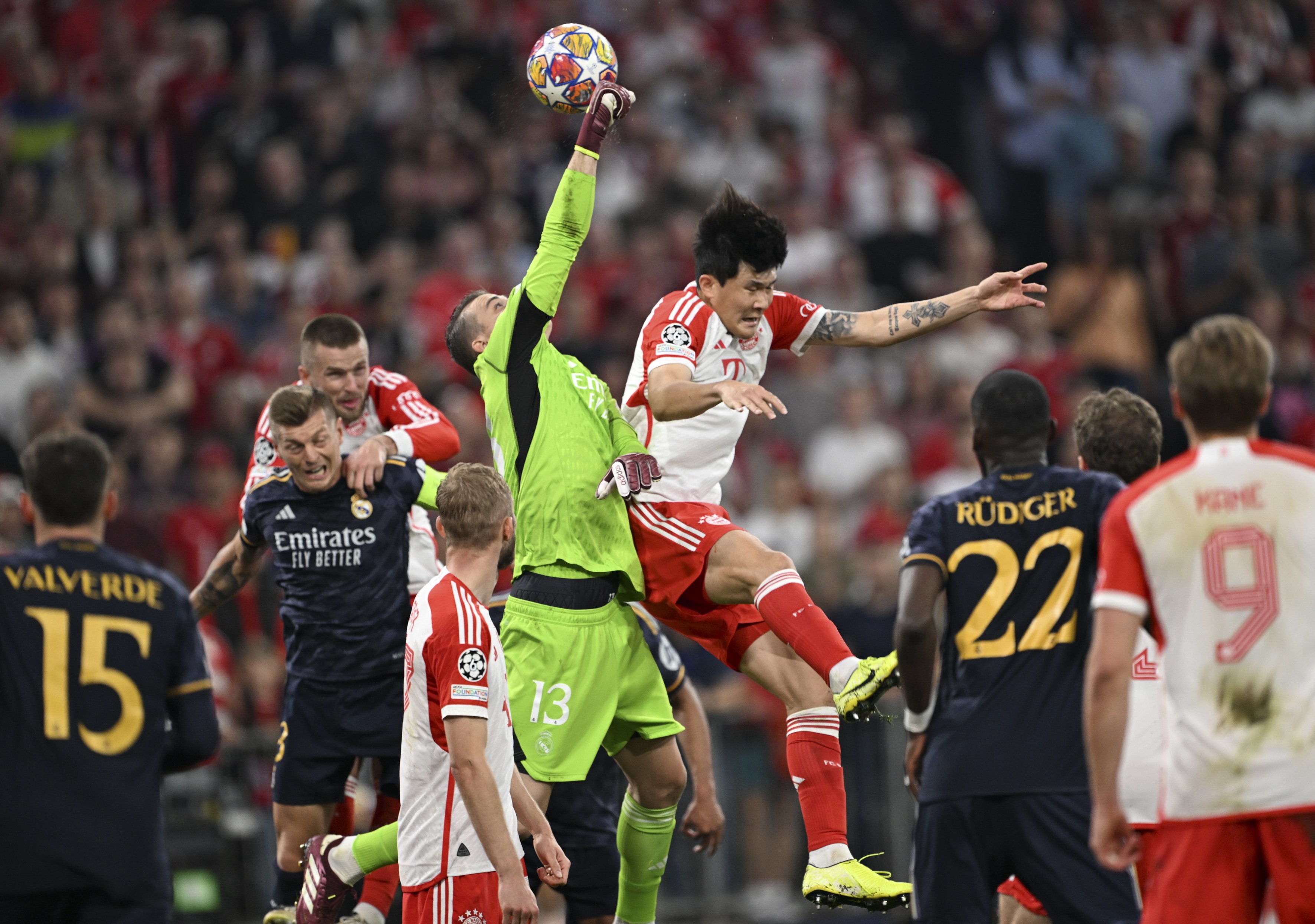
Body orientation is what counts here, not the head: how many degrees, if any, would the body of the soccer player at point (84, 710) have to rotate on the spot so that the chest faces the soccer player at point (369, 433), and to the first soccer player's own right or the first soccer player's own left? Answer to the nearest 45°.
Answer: approximately 45° to the first soccer player's own right

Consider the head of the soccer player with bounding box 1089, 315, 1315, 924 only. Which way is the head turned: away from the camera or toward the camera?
away from the camera

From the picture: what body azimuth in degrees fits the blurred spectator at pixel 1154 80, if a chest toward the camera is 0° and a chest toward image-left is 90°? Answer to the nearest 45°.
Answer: approximately 0°

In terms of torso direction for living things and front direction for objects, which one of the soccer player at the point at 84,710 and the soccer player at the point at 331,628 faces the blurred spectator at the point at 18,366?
the soccer player at the point at 84,710

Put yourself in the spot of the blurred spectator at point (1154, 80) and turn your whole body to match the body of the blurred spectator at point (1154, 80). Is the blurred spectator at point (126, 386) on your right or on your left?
on your right

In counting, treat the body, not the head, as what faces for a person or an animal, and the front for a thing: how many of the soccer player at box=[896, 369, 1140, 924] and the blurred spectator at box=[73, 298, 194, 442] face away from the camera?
1

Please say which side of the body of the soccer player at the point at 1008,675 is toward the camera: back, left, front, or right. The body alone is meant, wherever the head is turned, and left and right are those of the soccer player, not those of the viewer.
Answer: back

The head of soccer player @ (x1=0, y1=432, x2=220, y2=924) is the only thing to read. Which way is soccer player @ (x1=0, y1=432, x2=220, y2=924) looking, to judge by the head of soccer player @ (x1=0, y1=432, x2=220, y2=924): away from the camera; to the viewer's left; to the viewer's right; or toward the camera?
away from the camera

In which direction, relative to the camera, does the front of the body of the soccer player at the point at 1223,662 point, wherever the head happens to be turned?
away from the camera

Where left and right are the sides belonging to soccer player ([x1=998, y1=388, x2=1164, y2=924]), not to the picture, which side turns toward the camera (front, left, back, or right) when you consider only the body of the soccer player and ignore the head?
back
